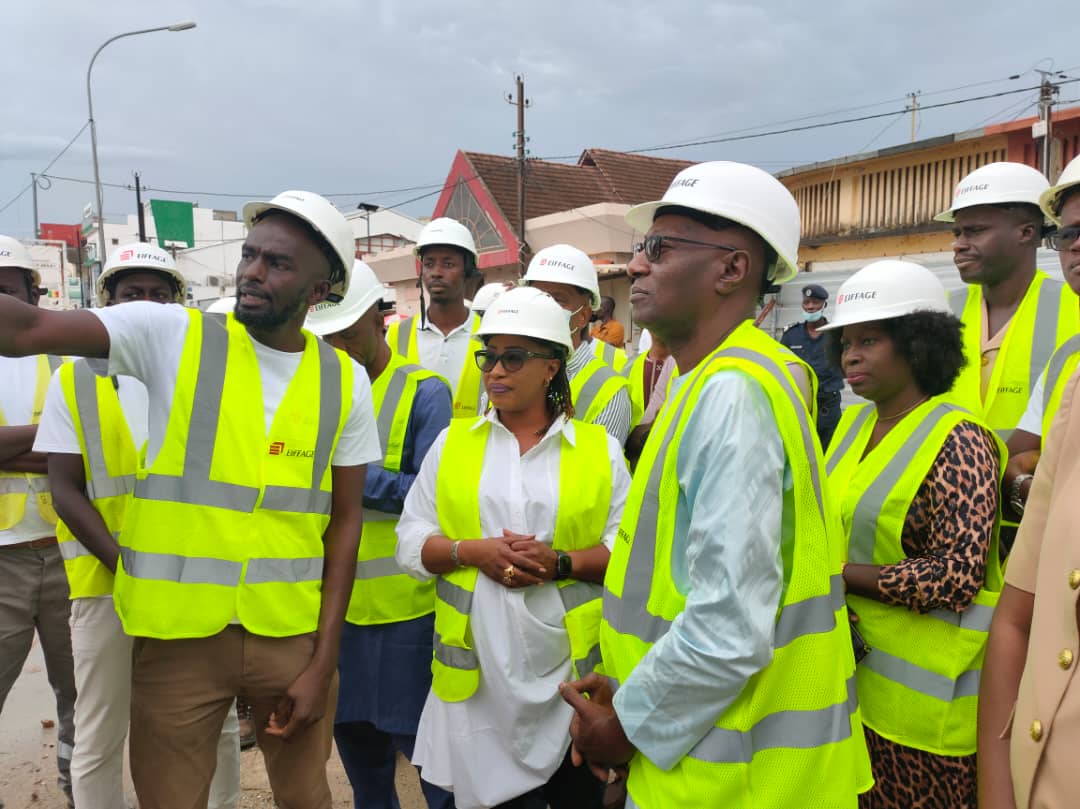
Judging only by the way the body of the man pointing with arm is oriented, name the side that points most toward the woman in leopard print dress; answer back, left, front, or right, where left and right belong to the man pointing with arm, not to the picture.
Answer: left

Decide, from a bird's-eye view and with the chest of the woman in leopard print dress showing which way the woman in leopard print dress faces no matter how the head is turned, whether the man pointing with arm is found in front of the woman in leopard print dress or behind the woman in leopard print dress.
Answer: in front

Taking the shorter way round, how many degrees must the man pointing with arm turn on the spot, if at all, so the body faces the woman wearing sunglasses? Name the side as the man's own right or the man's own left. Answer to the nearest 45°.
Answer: approximately 90° to the man's own left

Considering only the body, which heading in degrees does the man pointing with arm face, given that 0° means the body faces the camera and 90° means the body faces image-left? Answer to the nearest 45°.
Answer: approximately 0°

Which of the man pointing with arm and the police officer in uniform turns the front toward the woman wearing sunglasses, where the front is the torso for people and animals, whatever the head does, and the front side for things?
the police officer in uniform

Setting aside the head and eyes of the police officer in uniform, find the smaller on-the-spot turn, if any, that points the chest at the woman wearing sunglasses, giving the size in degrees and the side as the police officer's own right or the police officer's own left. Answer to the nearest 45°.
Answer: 0° — they already face them

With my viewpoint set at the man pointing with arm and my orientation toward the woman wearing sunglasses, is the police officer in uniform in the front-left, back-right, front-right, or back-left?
front-left

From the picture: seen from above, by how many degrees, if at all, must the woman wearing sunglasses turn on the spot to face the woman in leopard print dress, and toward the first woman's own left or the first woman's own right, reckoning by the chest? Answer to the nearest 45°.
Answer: approximately 90° to the first woman's own left

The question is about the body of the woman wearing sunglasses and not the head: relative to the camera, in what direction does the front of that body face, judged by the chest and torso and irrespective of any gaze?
toward the camera

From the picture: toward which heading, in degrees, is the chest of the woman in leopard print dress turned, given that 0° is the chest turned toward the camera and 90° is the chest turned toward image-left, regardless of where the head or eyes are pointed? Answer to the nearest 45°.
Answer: approximately 45°

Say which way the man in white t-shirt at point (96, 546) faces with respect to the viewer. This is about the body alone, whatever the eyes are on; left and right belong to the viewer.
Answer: facing the viewer
